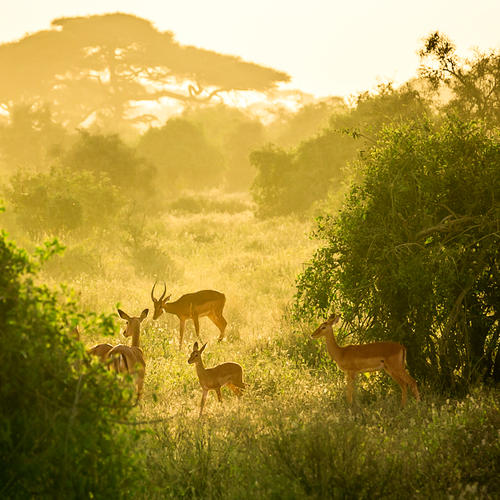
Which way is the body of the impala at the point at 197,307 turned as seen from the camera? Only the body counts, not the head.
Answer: to the viewer's left

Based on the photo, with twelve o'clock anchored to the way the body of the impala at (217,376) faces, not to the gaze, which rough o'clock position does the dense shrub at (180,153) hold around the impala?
The dense shrub is roughly at 3 o'clock from the impala.

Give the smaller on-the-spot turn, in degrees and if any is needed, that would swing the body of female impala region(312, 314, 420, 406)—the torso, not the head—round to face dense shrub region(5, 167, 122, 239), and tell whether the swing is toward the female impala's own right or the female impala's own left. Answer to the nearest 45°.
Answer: approximately 45° to the female impala's own right

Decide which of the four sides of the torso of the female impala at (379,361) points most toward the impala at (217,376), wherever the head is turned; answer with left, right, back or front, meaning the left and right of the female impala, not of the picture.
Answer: front

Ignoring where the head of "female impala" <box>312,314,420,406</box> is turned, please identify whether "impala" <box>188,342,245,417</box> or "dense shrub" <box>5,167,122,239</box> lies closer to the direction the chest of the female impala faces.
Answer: the impala

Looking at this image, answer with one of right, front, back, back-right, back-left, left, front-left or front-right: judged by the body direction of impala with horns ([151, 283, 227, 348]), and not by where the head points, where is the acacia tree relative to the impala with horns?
back-right

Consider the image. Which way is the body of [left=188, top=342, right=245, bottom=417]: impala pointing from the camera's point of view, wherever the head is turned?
to the viewer's left

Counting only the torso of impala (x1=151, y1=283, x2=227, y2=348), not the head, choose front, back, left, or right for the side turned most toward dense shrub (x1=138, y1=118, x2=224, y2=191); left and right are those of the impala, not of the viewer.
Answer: right

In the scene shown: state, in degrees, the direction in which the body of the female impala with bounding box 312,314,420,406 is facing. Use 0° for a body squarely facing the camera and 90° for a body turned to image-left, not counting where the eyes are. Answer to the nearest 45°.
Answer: approximately 90°
